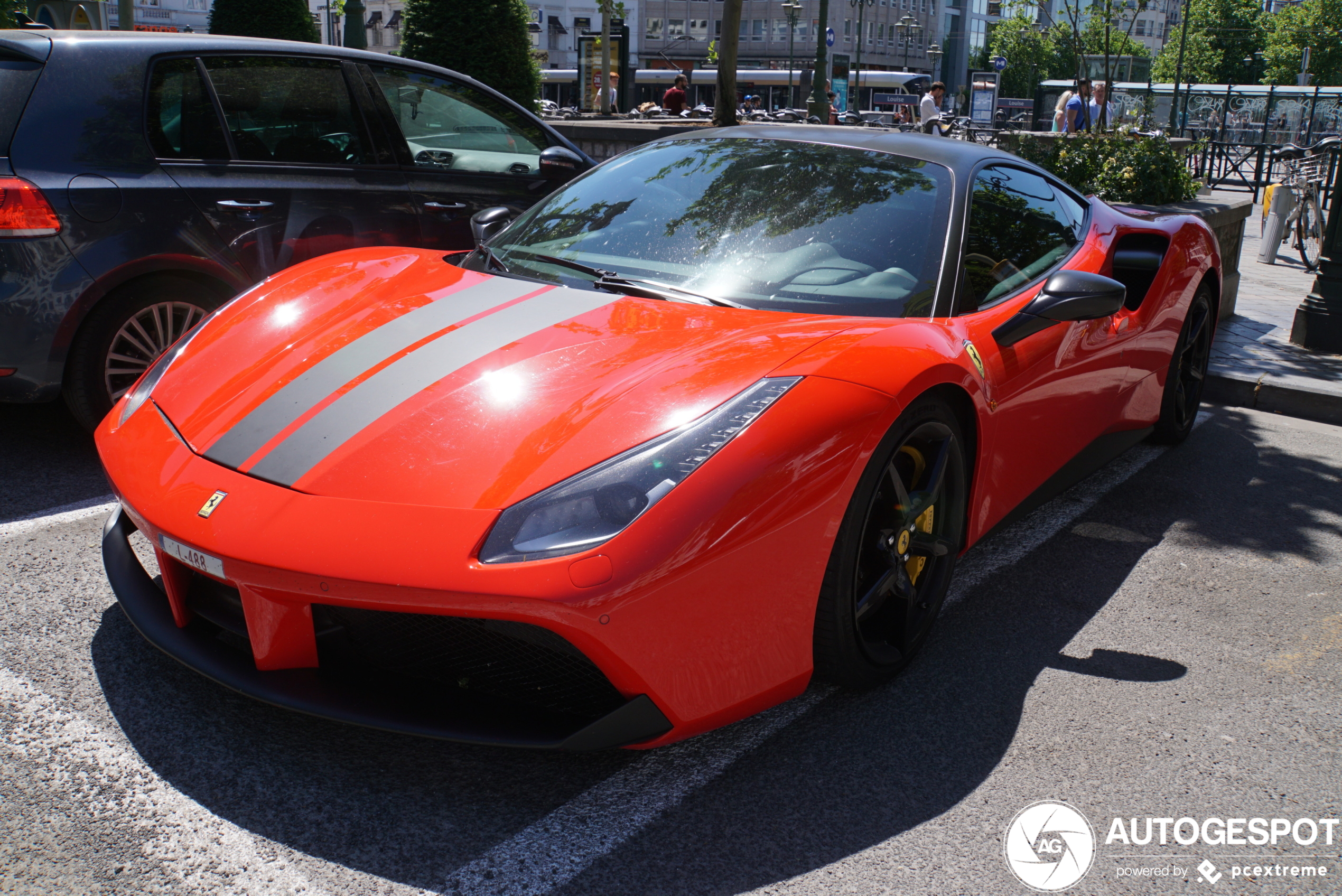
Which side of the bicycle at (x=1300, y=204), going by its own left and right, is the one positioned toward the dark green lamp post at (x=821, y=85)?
back

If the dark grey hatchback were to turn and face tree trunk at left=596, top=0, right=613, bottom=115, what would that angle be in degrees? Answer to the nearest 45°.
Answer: approximately 45° to its left

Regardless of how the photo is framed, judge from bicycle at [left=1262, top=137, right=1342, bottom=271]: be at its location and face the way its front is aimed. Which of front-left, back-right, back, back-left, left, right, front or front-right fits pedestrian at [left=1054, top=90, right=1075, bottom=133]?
back

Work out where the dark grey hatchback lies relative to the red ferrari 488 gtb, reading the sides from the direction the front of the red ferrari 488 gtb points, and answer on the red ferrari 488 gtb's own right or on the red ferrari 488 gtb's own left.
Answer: on the red ferrari 488 gtb's own right

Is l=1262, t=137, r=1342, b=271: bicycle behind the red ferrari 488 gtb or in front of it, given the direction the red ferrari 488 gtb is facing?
behind

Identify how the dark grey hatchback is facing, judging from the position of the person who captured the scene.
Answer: facing away from the viewer and to the right of the viewer

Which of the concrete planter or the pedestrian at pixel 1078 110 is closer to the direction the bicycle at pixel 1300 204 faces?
the concrete planter

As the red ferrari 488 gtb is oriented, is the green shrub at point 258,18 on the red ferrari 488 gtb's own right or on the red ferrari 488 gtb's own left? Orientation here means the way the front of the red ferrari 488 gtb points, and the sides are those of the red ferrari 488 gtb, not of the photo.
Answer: on the red ferrari 488 gtb's own right

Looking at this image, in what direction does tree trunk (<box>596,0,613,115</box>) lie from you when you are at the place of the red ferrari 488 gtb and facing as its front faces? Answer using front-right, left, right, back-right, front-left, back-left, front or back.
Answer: back-right

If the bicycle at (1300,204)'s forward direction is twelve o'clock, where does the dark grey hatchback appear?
The dark grey hatchback is roughly at 2 o'clock from the bicycle.

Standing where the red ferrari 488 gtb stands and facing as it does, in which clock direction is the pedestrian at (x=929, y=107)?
The pedestrian is roughly at 5 o'clock from the red ferrari 488 gtb.
